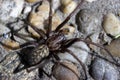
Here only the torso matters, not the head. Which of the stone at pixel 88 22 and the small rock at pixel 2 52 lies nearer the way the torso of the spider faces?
the stone

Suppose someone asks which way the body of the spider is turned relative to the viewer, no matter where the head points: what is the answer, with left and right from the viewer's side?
facing away from the viewer and to the right of the viewer

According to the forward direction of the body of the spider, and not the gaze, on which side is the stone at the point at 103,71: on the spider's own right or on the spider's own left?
on the spider's own right
